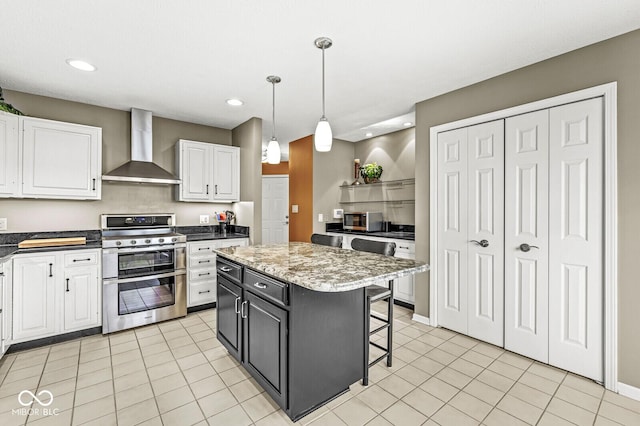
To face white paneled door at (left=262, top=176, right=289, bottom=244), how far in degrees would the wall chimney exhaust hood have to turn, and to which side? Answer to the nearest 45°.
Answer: approximately 135° to its left

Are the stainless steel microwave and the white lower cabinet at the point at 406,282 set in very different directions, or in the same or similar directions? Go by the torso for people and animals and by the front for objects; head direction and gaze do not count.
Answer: same or similar directions

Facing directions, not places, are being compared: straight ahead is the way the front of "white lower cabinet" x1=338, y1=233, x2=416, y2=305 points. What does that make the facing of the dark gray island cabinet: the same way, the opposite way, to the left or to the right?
the same way

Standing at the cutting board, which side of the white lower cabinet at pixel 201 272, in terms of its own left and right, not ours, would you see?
right

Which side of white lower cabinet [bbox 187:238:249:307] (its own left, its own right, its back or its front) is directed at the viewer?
front

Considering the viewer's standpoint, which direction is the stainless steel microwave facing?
facing the viewer and to the left of the viewer

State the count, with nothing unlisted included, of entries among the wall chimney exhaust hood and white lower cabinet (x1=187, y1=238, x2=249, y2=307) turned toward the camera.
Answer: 2

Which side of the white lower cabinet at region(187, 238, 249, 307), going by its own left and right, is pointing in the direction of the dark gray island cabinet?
front

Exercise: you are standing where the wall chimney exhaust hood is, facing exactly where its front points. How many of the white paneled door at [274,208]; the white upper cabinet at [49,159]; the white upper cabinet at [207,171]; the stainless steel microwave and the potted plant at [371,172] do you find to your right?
1

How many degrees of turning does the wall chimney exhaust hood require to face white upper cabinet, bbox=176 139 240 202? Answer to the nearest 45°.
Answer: approximately 90° to its left

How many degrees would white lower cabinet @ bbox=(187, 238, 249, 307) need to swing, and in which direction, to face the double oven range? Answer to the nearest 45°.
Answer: approximately 90° to its right
